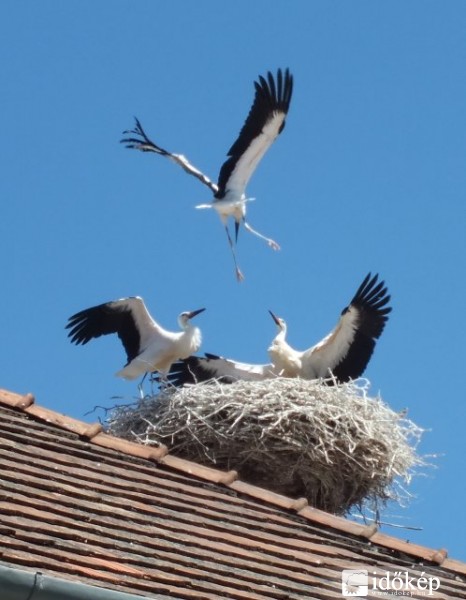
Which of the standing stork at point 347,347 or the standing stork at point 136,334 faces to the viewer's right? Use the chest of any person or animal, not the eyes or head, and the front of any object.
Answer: the standing stork at point 136,334

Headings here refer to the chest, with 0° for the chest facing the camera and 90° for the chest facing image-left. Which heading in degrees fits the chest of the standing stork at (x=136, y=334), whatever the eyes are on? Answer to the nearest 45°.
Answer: approximately 270°

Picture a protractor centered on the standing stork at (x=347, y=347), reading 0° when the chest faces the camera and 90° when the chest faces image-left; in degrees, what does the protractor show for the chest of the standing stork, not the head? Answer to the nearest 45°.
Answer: approximately 45°

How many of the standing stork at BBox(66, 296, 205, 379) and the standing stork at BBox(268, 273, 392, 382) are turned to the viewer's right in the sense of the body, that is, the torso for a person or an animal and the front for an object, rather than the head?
1

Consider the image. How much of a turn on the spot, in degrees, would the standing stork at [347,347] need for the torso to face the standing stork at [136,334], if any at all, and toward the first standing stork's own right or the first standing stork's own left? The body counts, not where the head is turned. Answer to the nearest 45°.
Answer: approximately 45° to the first standing stork's own right

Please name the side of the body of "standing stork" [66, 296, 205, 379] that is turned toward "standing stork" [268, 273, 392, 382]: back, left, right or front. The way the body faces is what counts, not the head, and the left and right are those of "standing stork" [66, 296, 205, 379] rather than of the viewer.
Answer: front
